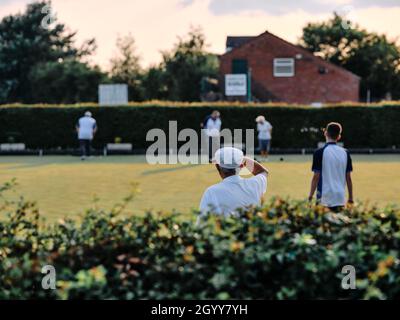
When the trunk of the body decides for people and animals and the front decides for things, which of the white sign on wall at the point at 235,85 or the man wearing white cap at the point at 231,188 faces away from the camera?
the man wearing white cap

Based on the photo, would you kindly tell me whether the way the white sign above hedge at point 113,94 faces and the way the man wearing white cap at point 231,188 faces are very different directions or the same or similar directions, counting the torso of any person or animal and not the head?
very different directions

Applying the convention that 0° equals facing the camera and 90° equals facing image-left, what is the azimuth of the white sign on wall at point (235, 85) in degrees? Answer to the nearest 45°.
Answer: approximately 0°

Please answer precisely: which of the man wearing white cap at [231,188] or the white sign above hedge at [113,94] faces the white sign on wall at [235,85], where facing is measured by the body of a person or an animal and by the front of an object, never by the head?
the man wearing white cap

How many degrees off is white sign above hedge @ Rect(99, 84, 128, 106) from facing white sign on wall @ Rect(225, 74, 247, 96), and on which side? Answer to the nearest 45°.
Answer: approximately 135° to its left

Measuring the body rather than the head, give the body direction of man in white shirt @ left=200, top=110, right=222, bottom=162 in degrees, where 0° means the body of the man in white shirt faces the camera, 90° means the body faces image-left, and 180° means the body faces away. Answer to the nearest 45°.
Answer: approximately 315°

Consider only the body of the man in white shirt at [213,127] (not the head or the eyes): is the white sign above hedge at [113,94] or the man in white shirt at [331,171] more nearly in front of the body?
the man in white shirt

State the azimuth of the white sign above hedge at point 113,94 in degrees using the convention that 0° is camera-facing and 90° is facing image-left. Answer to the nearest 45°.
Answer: approximately 0°

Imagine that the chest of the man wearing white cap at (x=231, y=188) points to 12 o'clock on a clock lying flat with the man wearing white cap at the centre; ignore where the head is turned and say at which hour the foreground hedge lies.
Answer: The foreground hedge is roughly at 6 o'clock from the man wearing white cap.

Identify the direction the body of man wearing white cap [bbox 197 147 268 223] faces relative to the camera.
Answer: away from the camera

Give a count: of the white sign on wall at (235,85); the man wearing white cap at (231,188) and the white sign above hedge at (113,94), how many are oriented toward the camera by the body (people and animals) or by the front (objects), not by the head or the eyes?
2

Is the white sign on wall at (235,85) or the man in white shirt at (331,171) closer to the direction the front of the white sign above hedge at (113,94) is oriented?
the man in white shirt

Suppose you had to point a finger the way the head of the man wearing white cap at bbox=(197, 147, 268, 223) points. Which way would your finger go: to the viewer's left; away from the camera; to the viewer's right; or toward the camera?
away from the camera
